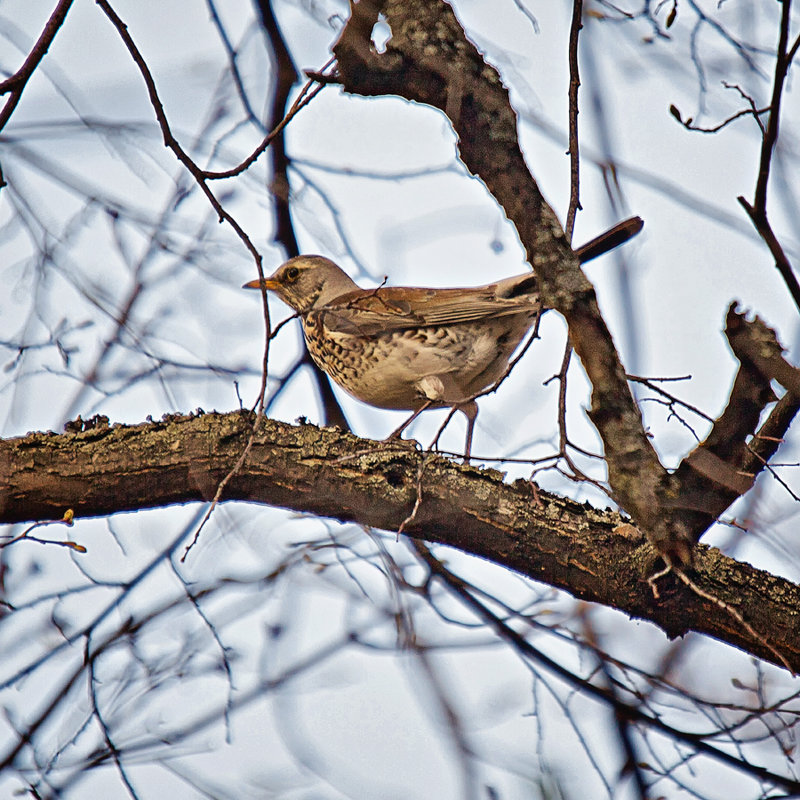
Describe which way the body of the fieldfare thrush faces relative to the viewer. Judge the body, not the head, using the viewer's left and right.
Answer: facing to the left of the viewer

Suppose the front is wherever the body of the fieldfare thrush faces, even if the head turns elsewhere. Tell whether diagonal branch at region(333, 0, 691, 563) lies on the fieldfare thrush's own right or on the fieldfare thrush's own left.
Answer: on the fieldfare thrush's own left
